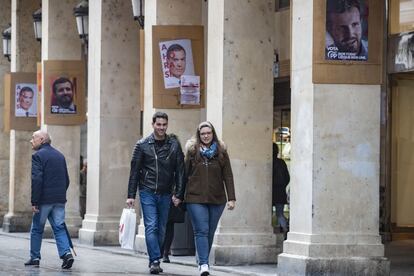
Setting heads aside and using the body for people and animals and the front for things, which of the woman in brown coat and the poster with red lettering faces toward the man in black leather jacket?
the poster with red lettering

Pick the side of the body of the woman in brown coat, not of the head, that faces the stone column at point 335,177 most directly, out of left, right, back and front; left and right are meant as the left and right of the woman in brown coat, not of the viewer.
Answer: left

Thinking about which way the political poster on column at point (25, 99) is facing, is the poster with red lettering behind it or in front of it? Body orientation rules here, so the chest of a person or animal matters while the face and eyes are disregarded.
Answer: in front

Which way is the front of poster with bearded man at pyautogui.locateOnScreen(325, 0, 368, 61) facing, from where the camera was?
facing the viewer

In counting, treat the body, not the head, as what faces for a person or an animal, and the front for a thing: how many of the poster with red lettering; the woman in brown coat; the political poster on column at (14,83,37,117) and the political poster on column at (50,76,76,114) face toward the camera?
4

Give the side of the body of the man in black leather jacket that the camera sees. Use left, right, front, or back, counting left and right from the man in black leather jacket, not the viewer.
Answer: front

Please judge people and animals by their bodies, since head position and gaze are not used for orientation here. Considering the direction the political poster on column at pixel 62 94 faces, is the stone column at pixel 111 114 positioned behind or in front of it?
in front

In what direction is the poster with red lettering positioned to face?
toward the camera

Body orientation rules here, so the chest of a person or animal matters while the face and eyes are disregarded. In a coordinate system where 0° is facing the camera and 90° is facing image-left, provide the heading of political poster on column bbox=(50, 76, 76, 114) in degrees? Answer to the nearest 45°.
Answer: approximately 0°

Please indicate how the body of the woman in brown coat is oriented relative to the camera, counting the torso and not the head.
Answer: toward the camera

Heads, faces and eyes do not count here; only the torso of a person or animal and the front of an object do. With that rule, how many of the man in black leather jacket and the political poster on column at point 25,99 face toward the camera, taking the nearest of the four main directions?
2

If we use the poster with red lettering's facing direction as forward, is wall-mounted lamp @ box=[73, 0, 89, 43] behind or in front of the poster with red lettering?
behind

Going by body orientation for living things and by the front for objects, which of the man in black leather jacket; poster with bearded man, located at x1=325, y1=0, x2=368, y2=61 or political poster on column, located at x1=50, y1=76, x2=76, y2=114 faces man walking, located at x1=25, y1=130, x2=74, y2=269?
the political poster on column
